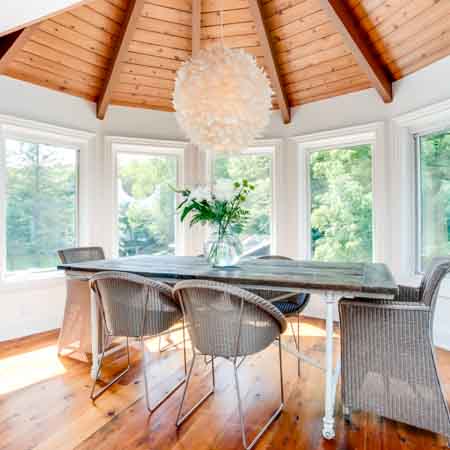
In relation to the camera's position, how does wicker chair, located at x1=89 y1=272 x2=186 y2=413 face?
facing away from the viewer and to the right of the viewer

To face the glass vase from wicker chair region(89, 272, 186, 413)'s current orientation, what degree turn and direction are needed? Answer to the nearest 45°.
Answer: approximately 45° to its right

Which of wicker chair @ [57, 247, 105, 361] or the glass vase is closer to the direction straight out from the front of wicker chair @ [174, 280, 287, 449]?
the glass vase

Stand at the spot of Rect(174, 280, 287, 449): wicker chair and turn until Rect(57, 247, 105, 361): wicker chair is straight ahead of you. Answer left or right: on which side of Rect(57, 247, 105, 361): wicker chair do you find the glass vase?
right

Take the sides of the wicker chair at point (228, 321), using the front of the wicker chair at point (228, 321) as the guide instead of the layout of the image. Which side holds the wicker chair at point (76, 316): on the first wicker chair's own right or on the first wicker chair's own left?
on the first wicker chair's own left

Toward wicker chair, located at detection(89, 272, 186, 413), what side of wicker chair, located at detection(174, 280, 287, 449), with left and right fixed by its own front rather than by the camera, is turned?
left

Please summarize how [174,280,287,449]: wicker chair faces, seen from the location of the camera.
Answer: facing away from the viewer and to the right of the viewer

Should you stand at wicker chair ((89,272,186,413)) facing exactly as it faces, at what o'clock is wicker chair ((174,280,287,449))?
wicker chair ((174,280,287,449)) is roughly at 3 o'clock from wicker chair ((89,272,186,413)).
